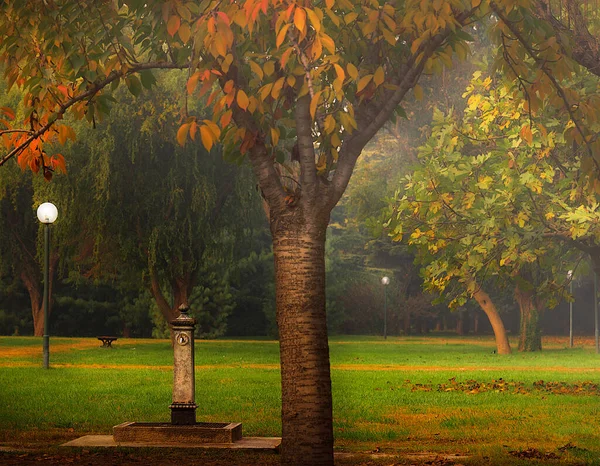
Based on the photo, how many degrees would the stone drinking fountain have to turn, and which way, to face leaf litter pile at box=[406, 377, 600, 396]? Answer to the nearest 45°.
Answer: approximately 135° to its left

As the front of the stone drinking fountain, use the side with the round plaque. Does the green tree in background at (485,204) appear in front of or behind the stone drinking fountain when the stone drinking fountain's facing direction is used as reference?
behind

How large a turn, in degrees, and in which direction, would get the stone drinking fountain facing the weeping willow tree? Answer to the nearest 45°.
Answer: approximately 180°

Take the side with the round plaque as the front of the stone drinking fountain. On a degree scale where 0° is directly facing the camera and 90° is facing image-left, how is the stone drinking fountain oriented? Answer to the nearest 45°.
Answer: approximately 0°

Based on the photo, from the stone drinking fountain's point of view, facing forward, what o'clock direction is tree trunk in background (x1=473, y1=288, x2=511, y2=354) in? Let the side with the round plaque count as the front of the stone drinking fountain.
The tree trunk in background is roughly at 7 o'clock from the stone drinking fountain.
